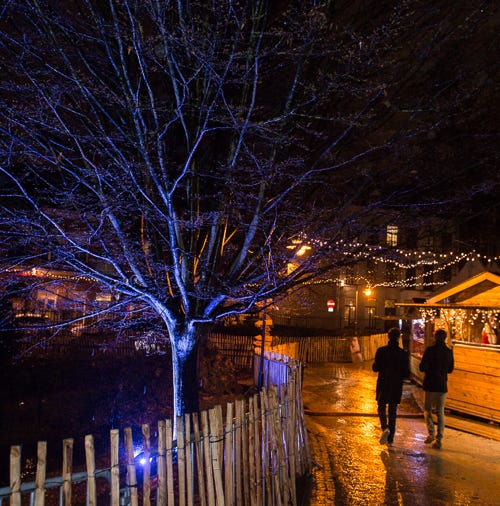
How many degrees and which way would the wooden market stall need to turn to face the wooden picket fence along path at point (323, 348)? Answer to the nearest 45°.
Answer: approximately 90° to its right

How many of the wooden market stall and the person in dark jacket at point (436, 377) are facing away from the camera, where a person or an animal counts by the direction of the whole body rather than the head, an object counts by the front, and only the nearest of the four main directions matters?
1

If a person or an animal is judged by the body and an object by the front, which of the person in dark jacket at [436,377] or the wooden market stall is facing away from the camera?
the person in dark jacket

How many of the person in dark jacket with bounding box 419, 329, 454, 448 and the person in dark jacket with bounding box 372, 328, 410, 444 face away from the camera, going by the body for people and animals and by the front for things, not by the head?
2

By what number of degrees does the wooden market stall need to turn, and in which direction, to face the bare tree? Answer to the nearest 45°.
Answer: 0° — it already faces it

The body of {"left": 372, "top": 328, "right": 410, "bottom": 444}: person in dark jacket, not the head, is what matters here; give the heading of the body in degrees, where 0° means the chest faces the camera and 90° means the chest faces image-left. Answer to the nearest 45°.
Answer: approximately 180°

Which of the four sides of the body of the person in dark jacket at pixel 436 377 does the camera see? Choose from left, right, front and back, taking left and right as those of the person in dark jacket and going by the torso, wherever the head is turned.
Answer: back

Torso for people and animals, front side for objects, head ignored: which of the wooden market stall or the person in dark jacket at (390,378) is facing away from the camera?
the person in dark jacket
